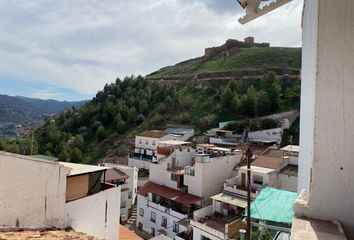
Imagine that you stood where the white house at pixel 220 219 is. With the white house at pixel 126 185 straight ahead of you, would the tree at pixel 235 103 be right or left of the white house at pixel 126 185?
right

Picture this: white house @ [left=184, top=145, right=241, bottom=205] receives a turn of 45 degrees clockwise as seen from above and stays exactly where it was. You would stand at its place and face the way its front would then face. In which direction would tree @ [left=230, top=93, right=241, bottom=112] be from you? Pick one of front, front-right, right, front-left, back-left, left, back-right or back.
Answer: right

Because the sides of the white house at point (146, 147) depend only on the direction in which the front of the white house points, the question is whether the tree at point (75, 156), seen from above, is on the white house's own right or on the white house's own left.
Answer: on the white house's own right

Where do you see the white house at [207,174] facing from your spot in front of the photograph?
facing the viewer and to the left of the viewer

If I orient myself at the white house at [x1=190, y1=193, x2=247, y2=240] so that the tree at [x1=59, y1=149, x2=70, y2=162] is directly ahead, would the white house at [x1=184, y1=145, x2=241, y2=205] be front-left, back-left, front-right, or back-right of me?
front-right

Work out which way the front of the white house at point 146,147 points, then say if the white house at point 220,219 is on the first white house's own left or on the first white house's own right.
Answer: on the first white house's own left

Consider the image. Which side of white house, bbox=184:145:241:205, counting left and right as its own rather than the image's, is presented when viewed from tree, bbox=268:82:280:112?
back

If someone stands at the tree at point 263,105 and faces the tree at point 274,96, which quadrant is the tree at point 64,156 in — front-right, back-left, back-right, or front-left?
back-left

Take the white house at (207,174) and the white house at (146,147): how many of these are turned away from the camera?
0

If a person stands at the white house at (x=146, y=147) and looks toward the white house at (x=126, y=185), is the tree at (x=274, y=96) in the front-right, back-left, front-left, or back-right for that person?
back-left

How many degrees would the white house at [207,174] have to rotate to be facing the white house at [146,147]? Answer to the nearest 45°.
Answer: approximately 90° to its right

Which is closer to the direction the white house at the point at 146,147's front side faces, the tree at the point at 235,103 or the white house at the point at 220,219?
the white house
